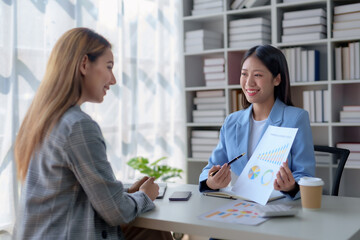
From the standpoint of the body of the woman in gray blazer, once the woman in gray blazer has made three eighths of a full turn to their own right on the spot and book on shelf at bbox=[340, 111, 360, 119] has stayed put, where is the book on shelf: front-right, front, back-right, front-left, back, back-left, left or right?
back-left

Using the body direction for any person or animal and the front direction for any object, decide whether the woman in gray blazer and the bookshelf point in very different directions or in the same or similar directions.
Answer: very different directions

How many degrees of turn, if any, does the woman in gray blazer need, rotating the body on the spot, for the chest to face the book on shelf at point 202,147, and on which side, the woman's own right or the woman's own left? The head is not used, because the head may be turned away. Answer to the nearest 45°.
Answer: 0° — they already face it

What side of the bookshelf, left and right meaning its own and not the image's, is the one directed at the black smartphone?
front

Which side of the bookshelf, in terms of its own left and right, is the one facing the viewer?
front

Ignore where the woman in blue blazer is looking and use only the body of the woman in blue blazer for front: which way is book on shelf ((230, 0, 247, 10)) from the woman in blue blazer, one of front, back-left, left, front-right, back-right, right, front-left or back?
back-right

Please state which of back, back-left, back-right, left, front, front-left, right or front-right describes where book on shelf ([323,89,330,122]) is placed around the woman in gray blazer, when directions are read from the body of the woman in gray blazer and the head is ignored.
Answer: front

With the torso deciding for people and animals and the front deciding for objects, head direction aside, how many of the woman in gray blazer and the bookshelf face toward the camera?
1

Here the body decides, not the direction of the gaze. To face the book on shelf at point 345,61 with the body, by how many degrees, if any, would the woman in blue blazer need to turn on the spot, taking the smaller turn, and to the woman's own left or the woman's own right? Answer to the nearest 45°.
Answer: approximately 180°

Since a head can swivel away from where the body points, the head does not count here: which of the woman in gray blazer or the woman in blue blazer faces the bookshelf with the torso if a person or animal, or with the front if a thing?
the woman in gray blazer

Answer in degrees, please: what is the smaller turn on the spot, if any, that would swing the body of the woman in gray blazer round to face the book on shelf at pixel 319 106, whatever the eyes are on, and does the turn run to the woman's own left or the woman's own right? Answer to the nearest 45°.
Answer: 0° — they already face it

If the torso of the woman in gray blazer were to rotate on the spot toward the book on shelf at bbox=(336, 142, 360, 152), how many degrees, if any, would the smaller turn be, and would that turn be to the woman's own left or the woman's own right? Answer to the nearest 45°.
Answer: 0° — they already face it

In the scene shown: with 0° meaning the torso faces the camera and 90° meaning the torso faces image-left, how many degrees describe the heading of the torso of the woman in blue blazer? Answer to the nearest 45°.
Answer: approximately 45°

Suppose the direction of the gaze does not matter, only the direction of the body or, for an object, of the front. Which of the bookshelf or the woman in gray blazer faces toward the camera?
the bookshelf

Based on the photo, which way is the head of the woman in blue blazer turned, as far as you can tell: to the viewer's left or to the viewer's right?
to the viewer's left

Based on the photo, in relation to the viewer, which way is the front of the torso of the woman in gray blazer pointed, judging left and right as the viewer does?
facing away from the viewer and to the right of the viewer

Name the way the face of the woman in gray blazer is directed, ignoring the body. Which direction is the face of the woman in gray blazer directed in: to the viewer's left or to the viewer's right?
to the viewer's right

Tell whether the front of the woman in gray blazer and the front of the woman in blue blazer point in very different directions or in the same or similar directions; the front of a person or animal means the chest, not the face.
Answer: very different directions
